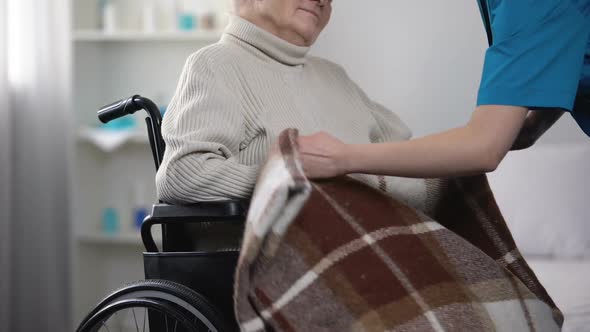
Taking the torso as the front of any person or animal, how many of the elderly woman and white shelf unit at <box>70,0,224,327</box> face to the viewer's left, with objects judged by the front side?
0

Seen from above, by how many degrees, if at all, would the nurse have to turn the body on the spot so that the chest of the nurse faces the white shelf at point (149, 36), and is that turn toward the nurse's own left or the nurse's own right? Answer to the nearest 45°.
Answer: approximately 45° to the nurse's own right

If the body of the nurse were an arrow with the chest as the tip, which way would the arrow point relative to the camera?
to the viewer's left

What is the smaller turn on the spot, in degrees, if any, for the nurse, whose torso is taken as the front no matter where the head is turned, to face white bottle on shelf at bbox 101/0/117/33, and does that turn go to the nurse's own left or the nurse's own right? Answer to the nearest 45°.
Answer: approximately 45° to the nurse's own right

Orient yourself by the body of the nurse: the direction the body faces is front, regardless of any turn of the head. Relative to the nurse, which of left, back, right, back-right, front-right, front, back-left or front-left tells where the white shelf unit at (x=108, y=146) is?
front-right

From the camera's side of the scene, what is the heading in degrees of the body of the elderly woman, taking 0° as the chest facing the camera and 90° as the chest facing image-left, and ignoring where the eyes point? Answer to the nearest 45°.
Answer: approximately 315°

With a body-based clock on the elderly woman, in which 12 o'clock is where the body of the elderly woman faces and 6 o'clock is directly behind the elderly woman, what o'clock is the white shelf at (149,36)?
The white shelf is roughly at 7 o'clock from the elderly woman.

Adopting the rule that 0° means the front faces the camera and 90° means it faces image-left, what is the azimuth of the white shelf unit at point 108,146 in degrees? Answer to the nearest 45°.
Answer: approximately 0°

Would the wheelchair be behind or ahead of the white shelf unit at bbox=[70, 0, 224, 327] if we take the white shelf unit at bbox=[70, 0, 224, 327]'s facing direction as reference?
ahead

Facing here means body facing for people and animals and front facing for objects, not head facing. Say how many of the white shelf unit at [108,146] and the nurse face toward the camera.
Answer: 1

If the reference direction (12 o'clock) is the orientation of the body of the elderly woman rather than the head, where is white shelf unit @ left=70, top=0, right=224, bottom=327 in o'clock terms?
The white shelf unit is roughly at 7 o'clock from the elderly woman.

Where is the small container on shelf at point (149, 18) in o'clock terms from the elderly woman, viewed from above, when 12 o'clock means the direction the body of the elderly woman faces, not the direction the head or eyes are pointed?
The small container on shelf is roughly at 7 o'clock from the elderly woman.
